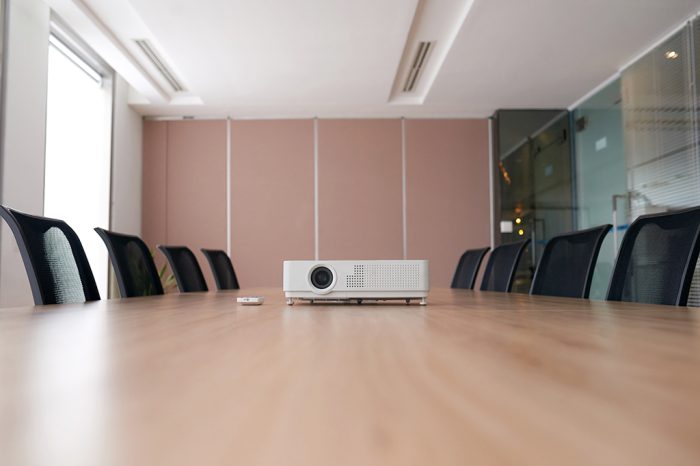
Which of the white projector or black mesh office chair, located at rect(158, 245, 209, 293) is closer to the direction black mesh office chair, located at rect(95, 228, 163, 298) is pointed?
the white projector

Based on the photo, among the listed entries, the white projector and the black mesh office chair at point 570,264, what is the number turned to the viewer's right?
0

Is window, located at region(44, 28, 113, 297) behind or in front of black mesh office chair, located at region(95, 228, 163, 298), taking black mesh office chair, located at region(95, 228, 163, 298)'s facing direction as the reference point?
behind

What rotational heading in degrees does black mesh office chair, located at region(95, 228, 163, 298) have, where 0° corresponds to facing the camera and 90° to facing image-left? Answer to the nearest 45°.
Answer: approximately 315°

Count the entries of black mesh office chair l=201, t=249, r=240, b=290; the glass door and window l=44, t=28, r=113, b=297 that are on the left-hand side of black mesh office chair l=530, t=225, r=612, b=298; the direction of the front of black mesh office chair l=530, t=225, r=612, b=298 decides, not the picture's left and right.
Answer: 0

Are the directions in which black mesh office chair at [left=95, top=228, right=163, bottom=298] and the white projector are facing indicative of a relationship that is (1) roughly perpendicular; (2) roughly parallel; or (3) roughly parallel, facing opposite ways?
roughly perpendicular

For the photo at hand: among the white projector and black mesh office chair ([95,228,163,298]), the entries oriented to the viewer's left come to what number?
0

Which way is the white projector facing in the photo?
toward the camera

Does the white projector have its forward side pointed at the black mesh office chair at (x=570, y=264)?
no

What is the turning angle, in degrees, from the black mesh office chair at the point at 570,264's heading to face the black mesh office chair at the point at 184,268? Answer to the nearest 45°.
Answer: approximately 45° to its right

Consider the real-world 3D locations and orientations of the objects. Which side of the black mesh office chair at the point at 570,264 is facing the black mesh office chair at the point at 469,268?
right

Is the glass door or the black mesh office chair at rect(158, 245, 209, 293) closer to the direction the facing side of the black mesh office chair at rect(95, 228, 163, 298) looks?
the glass door

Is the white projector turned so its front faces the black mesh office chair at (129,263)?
no

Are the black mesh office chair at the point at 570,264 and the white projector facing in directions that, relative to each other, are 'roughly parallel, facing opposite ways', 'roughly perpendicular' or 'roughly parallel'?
roughly perpendicular

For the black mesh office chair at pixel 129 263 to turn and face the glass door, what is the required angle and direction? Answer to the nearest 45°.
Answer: approximately 45° to its left

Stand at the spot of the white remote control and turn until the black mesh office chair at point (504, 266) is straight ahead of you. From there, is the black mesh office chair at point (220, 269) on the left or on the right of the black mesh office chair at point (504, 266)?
left

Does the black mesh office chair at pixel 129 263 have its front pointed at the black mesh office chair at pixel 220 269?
no

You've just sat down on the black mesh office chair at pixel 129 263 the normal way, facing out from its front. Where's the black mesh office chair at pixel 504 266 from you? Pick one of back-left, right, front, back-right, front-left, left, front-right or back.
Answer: front-left

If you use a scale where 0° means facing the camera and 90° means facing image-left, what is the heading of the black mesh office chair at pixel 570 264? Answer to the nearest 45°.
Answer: approximately 45°
